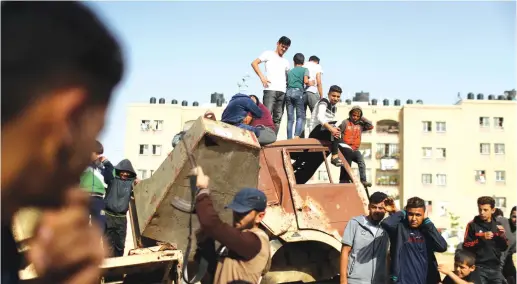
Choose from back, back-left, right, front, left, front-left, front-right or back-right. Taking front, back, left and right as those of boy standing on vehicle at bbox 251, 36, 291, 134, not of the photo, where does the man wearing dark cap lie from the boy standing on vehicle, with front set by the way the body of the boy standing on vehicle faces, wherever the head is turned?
front-right

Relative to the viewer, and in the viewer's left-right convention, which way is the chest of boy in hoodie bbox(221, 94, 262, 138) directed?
facing to the right of the viewer

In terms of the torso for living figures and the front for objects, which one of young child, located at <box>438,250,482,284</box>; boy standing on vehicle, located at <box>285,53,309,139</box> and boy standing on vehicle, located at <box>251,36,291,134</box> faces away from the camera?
boy standing on vehicle, located at <box>285,53,309,139</box>

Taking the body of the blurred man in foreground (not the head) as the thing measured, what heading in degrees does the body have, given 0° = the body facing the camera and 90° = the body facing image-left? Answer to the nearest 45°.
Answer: approximately 225°

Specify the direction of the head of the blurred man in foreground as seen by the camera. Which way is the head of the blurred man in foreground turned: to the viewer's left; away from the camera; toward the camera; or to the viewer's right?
to the viewer's right

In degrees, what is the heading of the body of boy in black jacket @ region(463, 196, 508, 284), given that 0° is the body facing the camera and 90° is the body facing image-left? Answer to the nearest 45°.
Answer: approximately 0°

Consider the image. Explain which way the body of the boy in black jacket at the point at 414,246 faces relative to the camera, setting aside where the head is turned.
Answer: toward the camera

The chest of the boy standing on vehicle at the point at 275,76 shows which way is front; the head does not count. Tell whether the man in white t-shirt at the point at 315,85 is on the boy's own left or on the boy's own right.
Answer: on the boy's own left

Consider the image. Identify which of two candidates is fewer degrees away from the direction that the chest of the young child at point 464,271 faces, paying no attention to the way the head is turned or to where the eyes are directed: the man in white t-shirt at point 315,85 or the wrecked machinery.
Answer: the wrecked machinery

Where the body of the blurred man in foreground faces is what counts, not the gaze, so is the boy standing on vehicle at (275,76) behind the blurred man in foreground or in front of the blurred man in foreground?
in front

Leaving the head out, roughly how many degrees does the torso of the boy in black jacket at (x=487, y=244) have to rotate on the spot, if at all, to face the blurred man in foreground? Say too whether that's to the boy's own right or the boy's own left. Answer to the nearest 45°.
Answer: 0° — they already face them

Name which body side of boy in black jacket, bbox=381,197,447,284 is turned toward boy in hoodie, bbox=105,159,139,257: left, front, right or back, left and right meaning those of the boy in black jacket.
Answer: right

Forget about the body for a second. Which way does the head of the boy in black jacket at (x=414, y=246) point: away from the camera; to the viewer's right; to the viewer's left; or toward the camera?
toward the camera
